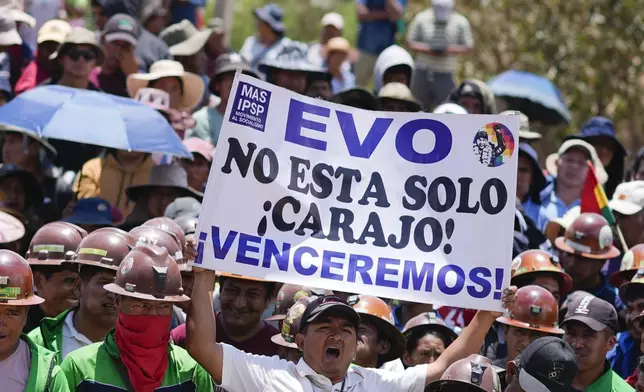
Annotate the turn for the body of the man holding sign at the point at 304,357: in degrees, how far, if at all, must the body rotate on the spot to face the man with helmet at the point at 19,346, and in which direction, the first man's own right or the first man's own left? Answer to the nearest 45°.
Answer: approximately 90° to the first man's own right

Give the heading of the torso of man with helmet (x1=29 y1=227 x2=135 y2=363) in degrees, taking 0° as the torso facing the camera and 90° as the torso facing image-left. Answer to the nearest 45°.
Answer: approximately 315°

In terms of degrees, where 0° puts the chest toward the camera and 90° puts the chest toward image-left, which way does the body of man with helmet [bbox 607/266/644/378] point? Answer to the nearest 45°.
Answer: approximately 45°

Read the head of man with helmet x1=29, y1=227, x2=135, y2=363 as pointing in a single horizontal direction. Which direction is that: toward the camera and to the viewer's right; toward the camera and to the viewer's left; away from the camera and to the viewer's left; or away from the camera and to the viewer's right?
toward the camera and to the viewer's right

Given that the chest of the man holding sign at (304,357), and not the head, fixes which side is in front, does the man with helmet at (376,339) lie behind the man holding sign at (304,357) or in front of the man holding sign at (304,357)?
behind

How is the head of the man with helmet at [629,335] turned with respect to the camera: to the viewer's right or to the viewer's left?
to the viewer's left

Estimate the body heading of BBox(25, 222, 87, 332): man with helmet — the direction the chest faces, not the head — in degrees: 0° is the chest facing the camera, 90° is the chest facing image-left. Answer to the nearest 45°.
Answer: approximately 315°
